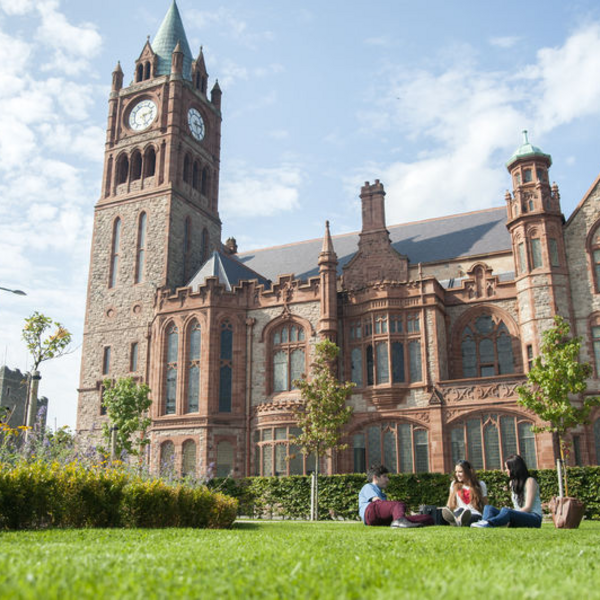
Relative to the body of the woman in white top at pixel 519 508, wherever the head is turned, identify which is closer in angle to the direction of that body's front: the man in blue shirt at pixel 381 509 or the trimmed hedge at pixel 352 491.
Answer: the man in blue shirt

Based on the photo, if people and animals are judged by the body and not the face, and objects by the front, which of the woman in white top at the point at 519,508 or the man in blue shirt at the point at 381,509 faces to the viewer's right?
the man in blue shirt

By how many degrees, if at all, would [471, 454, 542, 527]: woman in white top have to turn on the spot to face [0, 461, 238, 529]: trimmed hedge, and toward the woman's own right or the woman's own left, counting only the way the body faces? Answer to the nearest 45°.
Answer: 0° — they already face it

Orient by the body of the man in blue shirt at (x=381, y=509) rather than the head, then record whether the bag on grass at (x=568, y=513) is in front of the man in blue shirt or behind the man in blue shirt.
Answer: in front

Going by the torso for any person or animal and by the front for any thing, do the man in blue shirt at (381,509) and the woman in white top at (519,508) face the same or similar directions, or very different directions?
very different directions

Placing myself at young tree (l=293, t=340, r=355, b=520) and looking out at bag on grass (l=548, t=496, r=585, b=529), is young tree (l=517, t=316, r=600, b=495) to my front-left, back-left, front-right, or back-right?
front-left

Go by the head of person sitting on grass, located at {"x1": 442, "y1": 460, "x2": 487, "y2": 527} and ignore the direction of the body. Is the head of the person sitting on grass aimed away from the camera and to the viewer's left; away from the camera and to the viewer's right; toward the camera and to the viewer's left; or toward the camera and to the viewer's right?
toward the camera and to the viewer's left

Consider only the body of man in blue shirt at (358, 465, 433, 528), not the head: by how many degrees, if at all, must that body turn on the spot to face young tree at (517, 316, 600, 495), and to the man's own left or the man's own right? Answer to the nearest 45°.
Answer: approximately 45° to the man's own left

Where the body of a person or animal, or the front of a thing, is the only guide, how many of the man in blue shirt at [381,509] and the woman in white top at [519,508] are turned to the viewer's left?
1

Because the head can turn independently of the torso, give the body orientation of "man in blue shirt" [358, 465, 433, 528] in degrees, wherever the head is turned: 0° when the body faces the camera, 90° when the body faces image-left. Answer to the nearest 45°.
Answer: approximately 270°

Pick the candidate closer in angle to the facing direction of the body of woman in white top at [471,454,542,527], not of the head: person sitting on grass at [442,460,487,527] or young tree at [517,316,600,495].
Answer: the person sitting on grass

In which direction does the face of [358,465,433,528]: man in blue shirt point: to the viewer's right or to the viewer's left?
to the viewer's right

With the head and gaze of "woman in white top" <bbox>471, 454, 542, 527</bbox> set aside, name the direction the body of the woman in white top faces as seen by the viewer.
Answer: to the viewer's left
